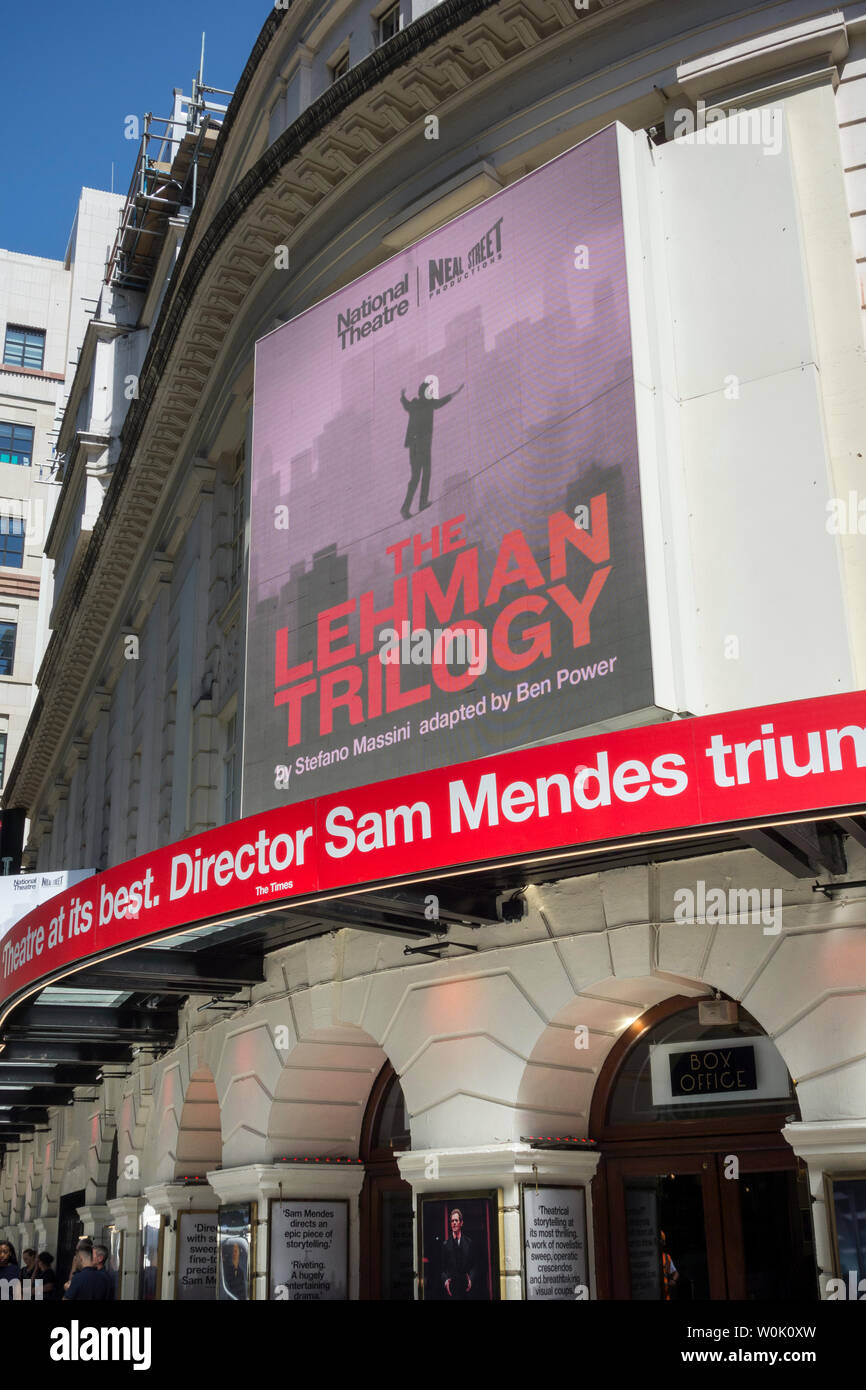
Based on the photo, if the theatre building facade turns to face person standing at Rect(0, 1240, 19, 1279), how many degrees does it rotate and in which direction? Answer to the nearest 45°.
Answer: approximately 90° to its right

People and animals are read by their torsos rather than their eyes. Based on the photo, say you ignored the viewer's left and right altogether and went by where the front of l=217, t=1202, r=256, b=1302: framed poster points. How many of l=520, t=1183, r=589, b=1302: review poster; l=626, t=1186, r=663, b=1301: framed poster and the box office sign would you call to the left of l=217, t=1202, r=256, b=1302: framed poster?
3

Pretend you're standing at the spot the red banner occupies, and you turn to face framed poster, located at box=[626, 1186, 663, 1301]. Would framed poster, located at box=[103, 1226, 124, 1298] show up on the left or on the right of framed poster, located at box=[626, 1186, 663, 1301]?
left

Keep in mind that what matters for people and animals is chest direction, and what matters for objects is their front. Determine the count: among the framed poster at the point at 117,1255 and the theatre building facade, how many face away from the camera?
0

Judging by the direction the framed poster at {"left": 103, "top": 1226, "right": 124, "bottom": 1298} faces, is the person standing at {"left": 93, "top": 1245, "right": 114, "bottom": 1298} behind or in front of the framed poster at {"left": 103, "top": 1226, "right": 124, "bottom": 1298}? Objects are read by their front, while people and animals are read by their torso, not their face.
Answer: in front

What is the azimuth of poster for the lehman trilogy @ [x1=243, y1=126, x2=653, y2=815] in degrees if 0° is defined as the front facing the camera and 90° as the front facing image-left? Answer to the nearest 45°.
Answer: approximately 45°

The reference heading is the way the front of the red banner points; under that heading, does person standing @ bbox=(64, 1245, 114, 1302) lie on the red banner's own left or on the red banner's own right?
on the red banner's own right
